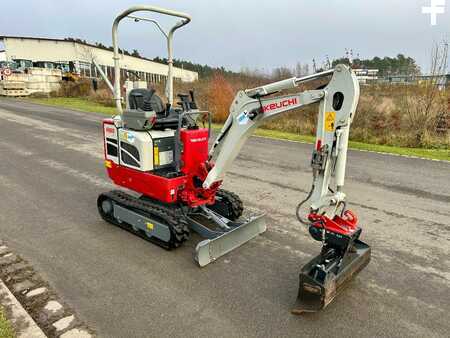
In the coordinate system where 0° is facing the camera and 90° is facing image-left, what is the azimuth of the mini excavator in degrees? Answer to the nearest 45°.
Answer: approximately 315°
